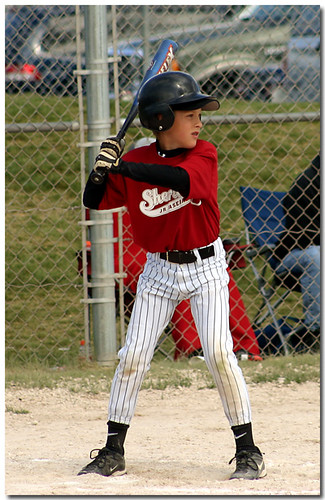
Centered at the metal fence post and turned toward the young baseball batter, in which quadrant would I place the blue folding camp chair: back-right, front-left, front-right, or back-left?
back-left

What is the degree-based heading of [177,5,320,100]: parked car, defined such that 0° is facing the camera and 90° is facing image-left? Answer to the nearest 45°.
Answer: approximately 90°

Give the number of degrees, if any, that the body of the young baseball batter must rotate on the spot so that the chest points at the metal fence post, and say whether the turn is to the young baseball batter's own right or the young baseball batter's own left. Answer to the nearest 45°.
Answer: approximately 180°

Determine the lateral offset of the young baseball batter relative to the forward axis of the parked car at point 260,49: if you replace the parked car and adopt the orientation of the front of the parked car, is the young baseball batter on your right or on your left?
on your left

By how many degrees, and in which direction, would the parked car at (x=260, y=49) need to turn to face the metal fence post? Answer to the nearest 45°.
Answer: approximately 45° to its left

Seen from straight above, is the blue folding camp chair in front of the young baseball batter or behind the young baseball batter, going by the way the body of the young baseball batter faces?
behind

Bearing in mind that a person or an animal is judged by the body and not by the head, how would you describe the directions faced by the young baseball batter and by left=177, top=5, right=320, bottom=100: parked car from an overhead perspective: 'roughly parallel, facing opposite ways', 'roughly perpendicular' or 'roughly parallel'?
roughly perpendicular
